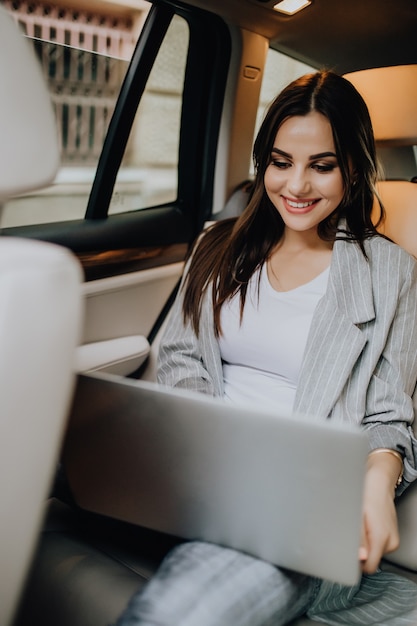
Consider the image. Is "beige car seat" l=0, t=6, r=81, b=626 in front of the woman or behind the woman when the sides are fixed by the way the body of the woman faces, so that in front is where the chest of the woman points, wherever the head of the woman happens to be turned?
in front

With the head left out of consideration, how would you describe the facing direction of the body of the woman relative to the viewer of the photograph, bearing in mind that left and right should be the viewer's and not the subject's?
facing the viewer and to the left of the viewer

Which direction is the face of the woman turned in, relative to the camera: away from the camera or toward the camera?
toward the camera
